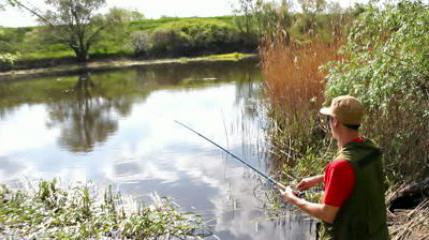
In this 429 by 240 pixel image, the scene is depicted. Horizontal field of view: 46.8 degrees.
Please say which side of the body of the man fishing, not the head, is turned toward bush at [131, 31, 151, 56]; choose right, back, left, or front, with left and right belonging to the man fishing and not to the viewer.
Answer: front

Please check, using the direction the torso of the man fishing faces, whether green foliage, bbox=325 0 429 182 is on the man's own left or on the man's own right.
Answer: on the man's own right

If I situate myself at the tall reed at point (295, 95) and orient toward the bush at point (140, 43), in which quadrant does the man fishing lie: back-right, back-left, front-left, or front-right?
back-left

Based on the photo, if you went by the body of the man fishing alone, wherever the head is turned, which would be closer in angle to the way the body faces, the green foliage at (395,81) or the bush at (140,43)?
the bush

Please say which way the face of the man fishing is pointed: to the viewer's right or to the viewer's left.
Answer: to the viewer's left

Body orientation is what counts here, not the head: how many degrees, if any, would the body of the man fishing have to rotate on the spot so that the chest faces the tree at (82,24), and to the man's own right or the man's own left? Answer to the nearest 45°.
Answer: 0° — they already face it

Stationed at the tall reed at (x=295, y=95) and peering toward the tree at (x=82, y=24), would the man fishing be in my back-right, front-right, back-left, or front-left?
back-left

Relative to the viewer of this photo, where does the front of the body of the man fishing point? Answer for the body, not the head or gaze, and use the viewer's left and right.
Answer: facing away from the viewer and to the left of the viewer

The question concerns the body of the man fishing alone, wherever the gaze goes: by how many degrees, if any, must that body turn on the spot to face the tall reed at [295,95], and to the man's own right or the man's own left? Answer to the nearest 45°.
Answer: approximately 45° to the man's own right
